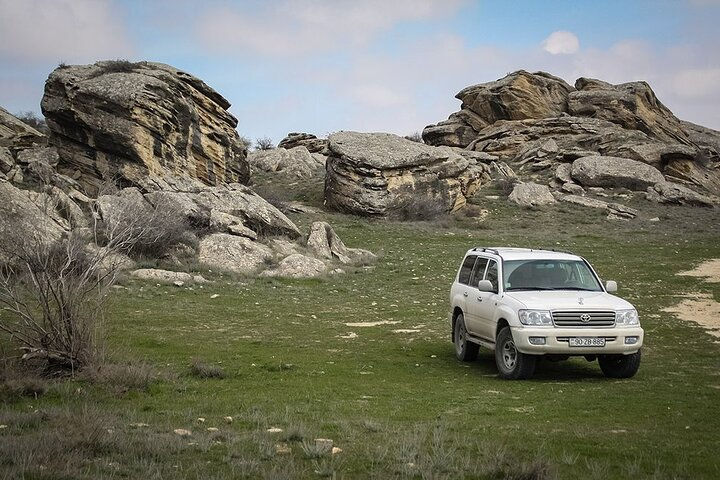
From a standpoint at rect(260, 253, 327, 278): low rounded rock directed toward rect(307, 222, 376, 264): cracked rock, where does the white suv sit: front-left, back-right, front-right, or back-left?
back-right

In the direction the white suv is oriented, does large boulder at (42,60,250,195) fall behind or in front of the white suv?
behind

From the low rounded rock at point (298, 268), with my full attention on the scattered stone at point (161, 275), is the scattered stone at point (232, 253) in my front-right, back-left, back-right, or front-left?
front-right

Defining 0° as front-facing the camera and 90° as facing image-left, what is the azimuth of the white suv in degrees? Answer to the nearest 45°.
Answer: approximately 315°

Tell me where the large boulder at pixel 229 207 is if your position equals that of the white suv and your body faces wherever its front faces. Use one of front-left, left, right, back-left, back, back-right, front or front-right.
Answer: back

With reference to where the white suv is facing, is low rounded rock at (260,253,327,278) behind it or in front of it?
behind

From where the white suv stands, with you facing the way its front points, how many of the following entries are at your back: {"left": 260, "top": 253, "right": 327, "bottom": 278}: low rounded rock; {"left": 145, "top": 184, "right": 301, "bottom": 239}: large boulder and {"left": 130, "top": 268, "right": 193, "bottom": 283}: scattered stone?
3

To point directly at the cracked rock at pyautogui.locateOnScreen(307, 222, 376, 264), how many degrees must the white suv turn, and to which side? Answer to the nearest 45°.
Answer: approximately 180°

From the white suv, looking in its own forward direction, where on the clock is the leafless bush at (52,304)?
The leafless bush is roughly at 4 o'clock from the white suv.

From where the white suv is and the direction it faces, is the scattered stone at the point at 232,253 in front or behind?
behind

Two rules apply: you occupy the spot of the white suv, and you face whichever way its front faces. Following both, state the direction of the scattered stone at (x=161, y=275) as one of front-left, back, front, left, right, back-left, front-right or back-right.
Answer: back

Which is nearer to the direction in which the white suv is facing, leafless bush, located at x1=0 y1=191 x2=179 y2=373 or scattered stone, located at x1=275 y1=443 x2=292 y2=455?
the scattered stone

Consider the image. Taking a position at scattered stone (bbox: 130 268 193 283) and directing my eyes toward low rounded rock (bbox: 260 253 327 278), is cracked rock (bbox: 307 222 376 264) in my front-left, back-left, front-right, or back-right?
front-left

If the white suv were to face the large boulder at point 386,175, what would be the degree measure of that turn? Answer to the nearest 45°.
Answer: approximately 135° to its left
